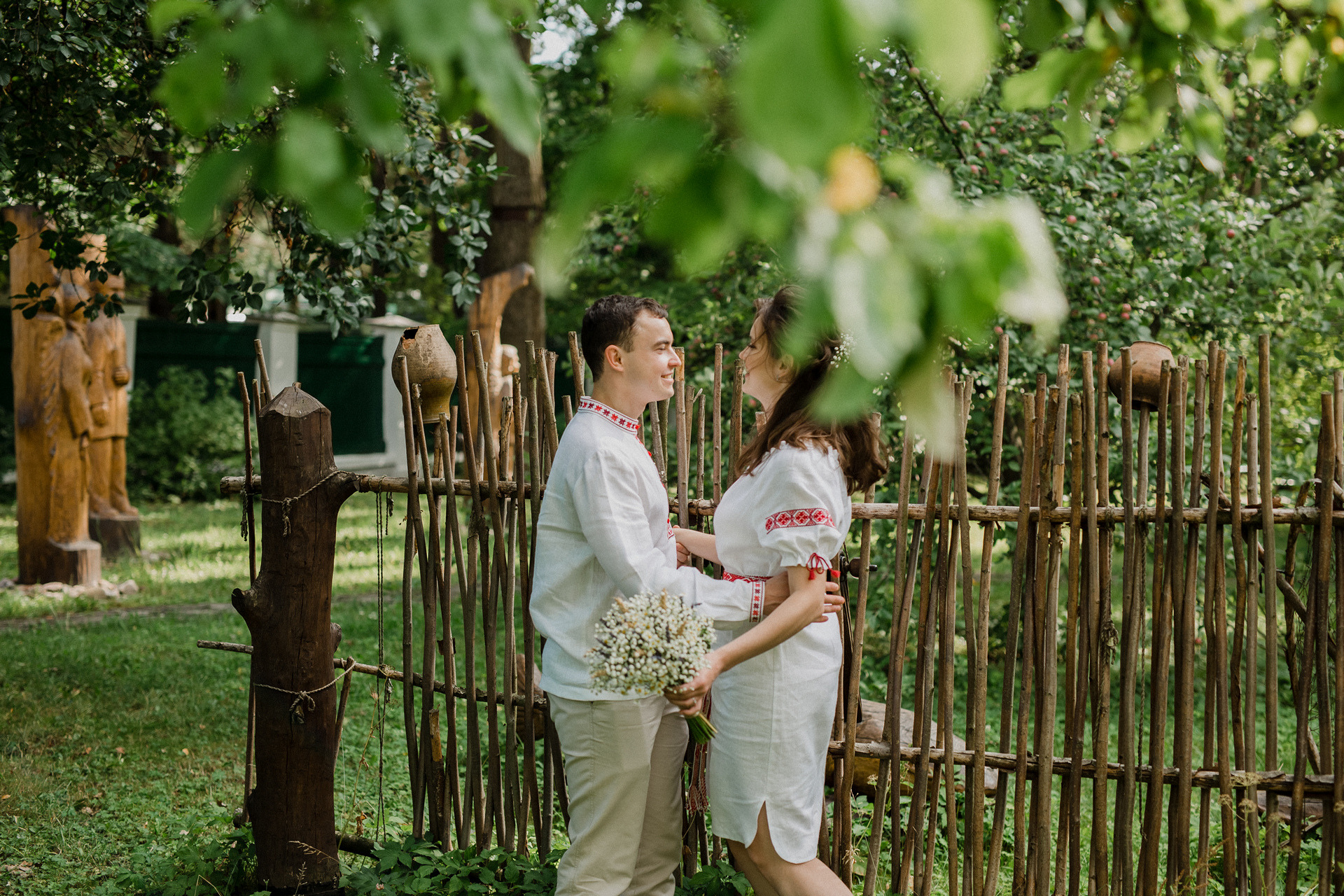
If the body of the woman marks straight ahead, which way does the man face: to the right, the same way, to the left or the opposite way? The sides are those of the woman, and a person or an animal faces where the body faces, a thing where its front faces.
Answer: the opposite way

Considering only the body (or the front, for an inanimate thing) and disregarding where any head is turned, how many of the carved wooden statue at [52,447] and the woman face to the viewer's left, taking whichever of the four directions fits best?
1

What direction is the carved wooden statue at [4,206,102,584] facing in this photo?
to the viewer's right

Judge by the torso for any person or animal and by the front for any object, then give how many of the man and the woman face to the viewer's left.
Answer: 1

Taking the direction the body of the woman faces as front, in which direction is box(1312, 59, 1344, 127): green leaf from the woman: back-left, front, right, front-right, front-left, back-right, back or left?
back-left

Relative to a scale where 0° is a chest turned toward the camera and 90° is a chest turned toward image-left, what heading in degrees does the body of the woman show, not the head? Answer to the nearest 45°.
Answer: approximately 90°

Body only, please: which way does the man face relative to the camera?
to the viewer's right

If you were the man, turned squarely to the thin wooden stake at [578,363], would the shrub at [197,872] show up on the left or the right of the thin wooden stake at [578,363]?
left

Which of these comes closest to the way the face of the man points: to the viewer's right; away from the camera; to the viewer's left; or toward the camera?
to the viewer's right
